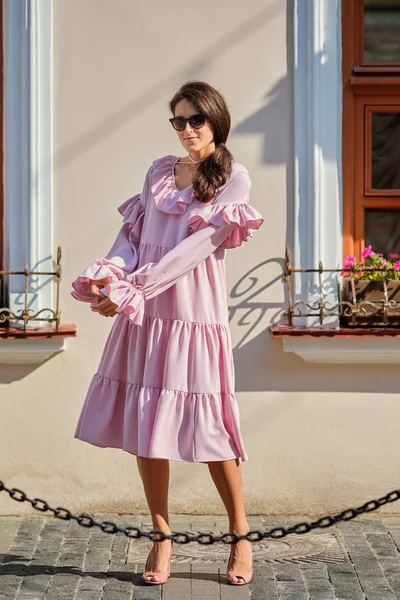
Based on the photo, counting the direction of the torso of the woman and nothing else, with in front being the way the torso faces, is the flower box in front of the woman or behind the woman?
behind

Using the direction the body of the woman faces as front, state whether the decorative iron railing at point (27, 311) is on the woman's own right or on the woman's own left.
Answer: on the woman's own right

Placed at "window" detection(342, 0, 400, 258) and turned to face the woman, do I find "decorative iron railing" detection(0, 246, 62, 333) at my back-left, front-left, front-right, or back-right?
front-right

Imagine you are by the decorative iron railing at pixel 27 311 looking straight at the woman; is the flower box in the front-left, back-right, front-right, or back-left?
front-left

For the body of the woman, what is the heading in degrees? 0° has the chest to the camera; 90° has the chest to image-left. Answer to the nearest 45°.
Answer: approximately 45°

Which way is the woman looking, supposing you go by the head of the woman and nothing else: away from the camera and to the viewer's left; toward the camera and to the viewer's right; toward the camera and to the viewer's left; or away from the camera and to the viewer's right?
toward the camera and to the viewer's left

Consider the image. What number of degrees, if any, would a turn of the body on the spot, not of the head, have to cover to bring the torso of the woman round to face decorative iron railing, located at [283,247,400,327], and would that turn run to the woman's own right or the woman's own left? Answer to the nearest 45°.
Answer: approximately 180°

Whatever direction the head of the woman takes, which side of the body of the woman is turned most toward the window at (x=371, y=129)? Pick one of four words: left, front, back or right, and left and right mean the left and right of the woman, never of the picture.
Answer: back
